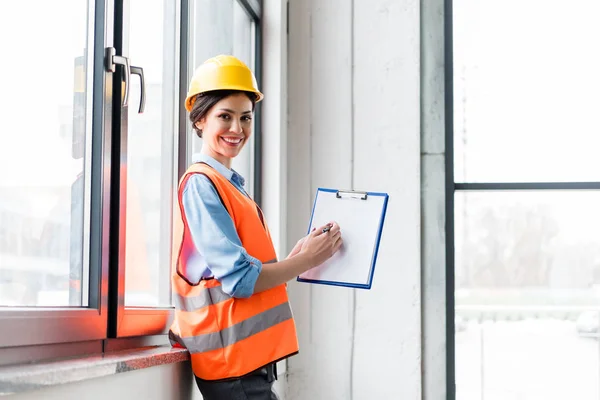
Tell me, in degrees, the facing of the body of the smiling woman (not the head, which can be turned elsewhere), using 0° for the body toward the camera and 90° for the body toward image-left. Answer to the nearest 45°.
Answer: approximately 270°
